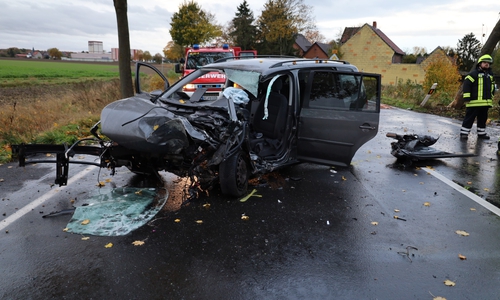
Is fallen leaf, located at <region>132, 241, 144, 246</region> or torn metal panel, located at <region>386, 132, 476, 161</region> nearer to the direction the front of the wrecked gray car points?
the fallen leaf

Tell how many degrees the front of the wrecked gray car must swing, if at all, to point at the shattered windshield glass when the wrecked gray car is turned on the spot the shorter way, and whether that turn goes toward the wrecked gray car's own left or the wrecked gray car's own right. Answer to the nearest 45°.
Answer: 0° — it already faces it

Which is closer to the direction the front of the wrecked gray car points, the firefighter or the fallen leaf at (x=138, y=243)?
the fallen leaf

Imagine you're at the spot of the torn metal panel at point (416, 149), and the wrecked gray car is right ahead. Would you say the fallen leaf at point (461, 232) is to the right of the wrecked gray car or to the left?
left

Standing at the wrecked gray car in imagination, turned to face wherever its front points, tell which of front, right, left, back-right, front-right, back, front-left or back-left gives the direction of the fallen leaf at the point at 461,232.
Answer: left

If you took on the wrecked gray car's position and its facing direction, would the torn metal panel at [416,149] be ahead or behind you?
behind

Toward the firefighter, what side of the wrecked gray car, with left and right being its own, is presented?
back

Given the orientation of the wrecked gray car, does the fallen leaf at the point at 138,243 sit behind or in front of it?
in front

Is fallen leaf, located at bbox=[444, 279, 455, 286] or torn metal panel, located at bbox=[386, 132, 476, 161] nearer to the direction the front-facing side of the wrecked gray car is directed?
the fallen leaf

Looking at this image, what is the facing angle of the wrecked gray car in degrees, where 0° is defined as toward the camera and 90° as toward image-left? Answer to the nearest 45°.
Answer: approximately 45°

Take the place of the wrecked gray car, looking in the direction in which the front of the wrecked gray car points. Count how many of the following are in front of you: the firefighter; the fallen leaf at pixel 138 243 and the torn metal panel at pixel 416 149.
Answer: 1
